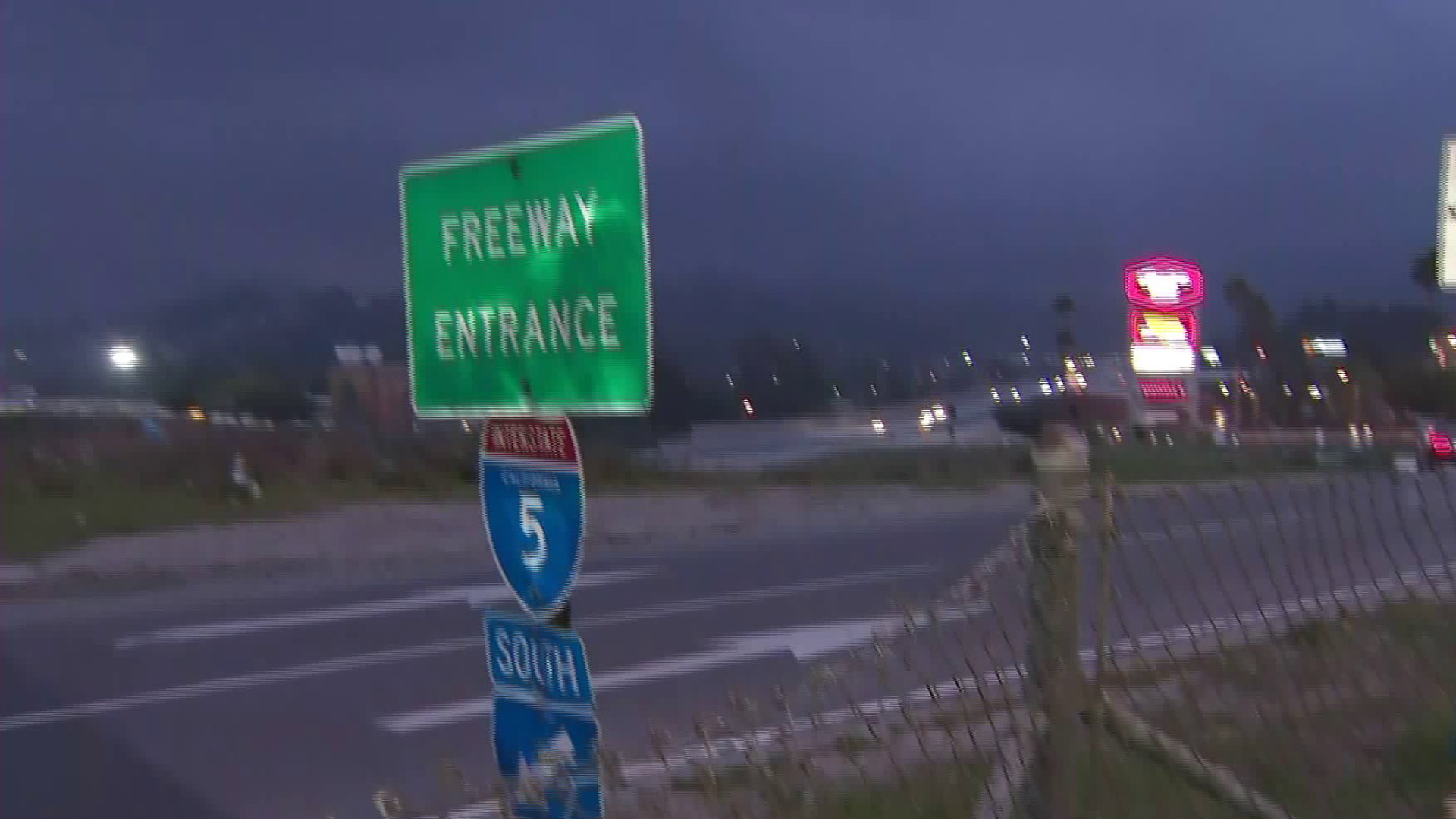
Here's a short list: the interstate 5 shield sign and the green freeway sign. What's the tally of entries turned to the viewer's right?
0

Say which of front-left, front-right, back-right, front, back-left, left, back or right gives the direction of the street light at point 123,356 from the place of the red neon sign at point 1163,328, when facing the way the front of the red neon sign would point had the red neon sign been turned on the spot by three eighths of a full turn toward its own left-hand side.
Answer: back-left

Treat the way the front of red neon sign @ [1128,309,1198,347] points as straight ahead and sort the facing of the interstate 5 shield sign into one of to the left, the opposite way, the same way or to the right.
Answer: the same way

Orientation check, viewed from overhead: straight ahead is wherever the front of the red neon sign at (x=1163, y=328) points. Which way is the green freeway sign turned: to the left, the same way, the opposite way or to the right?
the same way

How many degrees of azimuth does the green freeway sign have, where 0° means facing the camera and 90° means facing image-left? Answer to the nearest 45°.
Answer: approximately 45°

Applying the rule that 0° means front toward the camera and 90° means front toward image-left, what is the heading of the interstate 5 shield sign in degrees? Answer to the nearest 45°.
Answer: approximately 45°

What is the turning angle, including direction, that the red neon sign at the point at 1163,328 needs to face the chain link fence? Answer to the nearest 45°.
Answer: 0° — it already faces it

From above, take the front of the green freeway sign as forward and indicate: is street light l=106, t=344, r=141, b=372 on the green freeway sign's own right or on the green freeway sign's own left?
on the green freeway sign's own right

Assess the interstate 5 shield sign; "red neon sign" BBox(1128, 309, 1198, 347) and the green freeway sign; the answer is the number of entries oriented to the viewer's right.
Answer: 0

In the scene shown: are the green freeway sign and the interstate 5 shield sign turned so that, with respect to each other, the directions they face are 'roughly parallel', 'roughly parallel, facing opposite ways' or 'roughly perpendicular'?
roughly parallel

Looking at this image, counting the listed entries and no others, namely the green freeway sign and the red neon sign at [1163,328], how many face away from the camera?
0

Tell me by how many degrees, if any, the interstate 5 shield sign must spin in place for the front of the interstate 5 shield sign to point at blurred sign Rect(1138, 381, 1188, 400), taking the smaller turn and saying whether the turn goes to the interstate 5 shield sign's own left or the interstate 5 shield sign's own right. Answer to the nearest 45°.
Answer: approximately 180°

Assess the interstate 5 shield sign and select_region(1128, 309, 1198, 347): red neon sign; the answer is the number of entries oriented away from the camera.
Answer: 0

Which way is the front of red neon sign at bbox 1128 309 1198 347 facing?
toward the camera

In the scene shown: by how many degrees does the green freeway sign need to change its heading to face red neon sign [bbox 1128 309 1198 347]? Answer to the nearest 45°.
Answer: approximately 180°

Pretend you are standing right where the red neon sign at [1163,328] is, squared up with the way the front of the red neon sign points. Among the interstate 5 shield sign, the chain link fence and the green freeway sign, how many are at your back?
0

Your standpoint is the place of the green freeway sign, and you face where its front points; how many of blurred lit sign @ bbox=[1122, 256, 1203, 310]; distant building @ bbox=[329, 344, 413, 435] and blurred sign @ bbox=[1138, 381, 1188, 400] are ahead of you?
0
